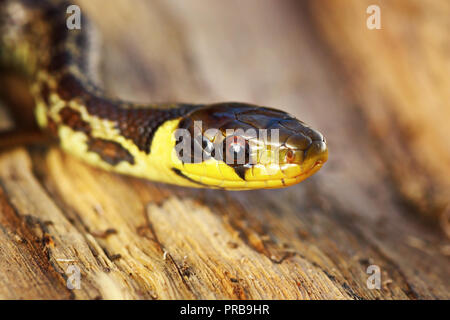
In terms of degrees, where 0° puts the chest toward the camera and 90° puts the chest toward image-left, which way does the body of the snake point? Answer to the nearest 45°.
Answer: approximately 270°
